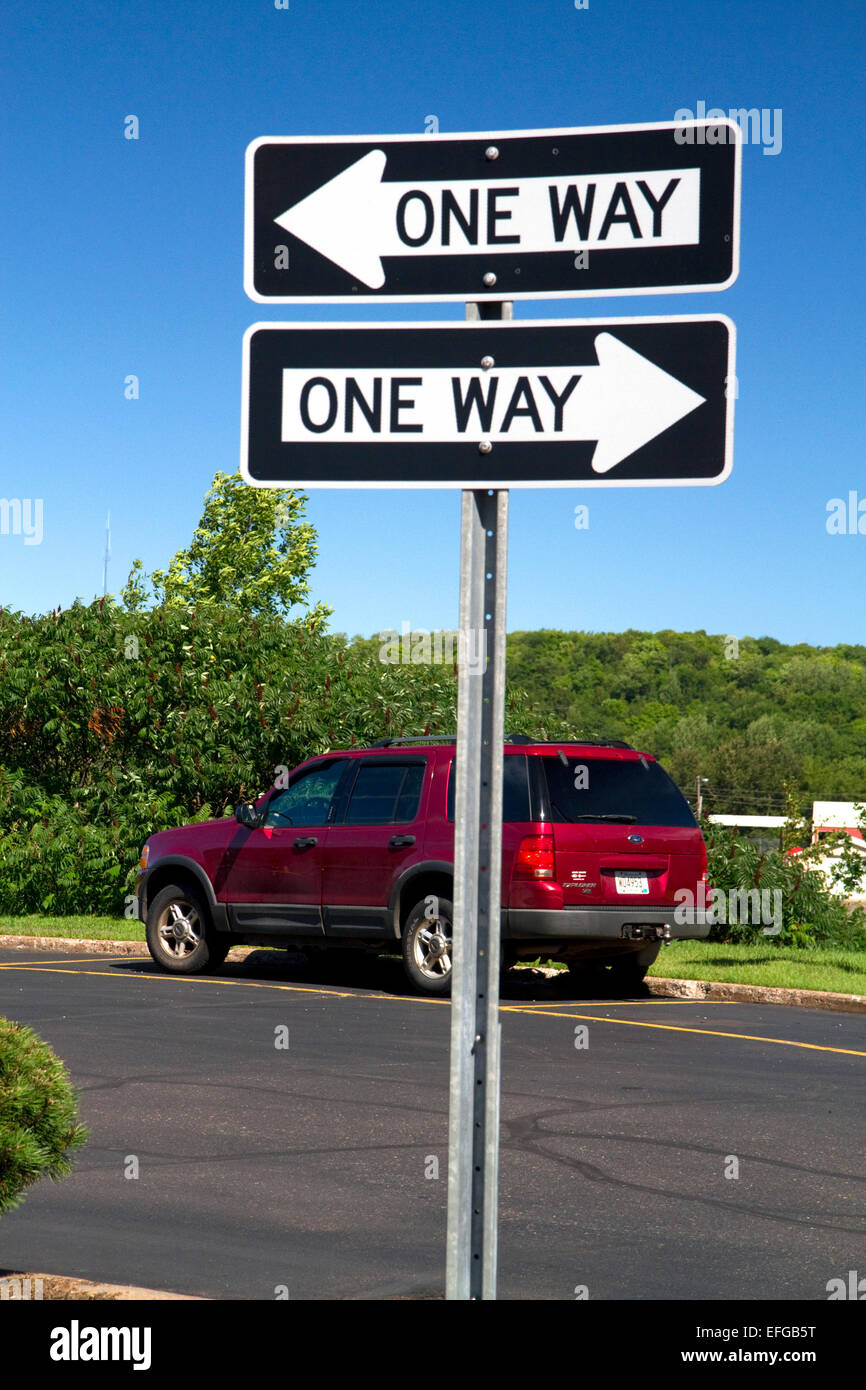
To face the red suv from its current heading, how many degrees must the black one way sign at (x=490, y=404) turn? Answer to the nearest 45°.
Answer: approximately 180°

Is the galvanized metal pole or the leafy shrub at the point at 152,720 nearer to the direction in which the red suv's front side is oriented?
the leafy shrub

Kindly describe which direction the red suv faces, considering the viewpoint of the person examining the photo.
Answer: facing away from the viewer and to the left of the viewer

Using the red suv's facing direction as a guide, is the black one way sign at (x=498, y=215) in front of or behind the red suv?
behind

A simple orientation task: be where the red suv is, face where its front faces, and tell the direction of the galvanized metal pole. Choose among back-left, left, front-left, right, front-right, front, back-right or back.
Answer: back-left

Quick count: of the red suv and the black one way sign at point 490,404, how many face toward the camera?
1

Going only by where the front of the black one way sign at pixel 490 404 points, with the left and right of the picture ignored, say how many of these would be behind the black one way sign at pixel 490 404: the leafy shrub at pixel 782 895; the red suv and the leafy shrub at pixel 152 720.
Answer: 3

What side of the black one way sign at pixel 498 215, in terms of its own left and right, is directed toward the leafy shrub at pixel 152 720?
back

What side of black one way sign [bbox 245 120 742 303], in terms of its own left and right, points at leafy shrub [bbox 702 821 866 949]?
back

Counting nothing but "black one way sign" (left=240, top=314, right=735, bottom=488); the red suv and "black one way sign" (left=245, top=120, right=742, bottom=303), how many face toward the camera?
2

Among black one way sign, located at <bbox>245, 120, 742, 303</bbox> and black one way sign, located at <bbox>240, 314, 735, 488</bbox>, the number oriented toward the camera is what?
2
